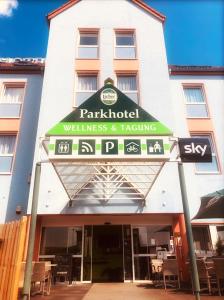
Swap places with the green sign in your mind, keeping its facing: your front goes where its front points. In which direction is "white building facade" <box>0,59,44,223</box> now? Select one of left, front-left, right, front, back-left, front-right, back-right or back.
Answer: back-right

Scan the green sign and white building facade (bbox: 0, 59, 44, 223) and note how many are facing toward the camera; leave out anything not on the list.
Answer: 2

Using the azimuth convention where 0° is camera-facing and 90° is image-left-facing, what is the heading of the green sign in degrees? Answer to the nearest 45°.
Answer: approximately 0°

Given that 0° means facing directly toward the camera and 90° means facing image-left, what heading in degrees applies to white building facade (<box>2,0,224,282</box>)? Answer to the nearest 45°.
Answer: approximately 0°
